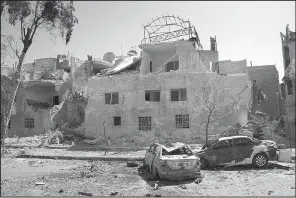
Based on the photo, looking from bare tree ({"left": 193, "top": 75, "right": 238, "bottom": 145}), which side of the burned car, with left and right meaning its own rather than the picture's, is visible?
right

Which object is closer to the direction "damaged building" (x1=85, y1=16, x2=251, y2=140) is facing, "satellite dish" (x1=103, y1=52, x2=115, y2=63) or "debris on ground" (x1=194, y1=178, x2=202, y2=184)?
the debris on ground

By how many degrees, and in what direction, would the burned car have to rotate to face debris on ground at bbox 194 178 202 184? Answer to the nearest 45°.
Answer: approximately 45° to its left

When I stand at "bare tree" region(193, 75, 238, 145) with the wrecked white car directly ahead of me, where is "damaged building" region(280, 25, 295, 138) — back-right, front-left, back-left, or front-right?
back-left

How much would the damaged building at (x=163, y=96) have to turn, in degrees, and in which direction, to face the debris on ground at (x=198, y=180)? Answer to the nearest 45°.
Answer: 0° — it already faces it

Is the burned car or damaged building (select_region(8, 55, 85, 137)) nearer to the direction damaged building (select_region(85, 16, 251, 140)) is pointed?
the burned car

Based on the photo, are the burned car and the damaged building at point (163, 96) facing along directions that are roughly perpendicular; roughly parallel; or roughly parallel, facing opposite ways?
roughly perpendicular

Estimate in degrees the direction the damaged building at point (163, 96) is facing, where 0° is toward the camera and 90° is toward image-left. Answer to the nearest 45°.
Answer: approximately 0°

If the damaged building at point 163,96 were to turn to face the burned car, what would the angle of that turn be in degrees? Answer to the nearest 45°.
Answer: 0° — it already faces it

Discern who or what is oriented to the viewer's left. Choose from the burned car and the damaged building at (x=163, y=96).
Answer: the burned car

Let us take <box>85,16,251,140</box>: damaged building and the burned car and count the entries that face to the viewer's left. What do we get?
1

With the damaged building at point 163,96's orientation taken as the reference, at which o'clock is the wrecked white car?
The wrecked white car is roughly at 12 o'clock from the damaged building.

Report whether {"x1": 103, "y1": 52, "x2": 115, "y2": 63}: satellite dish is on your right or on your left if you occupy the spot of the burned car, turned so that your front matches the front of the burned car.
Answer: on your right
